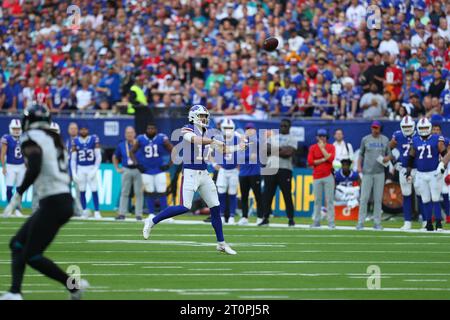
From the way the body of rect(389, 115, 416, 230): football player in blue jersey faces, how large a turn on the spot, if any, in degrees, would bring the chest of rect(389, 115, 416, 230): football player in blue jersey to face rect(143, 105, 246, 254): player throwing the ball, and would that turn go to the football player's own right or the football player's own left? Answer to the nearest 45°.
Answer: approximately 45° to the football player's own right

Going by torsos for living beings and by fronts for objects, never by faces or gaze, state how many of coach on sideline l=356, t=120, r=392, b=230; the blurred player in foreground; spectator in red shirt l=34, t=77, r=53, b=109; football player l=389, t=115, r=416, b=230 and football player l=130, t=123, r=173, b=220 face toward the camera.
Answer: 4

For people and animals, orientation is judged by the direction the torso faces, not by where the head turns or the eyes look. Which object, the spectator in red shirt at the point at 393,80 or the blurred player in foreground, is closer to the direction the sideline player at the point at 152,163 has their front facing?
the blurred player in foreground

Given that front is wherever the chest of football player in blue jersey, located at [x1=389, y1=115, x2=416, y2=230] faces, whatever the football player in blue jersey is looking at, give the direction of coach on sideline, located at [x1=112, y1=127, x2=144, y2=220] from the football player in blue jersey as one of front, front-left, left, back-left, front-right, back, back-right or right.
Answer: right

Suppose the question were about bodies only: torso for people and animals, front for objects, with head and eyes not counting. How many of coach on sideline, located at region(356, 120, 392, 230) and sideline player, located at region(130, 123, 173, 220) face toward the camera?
2

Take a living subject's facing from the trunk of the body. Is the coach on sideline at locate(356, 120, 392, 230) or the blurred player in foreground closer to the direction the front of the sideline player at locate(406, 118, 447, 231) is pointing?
the blurred player in foreground

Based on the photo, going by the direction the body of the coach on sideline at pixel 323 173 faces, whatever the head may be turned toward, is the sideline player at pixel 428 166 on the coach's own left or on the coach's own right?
on the coach's own left

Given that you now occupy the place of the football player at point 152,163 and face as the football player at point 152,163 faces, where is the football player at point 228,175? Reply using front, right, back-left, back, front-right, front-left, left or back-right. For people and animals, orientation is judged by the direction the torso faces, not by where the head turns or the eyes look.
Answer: left
